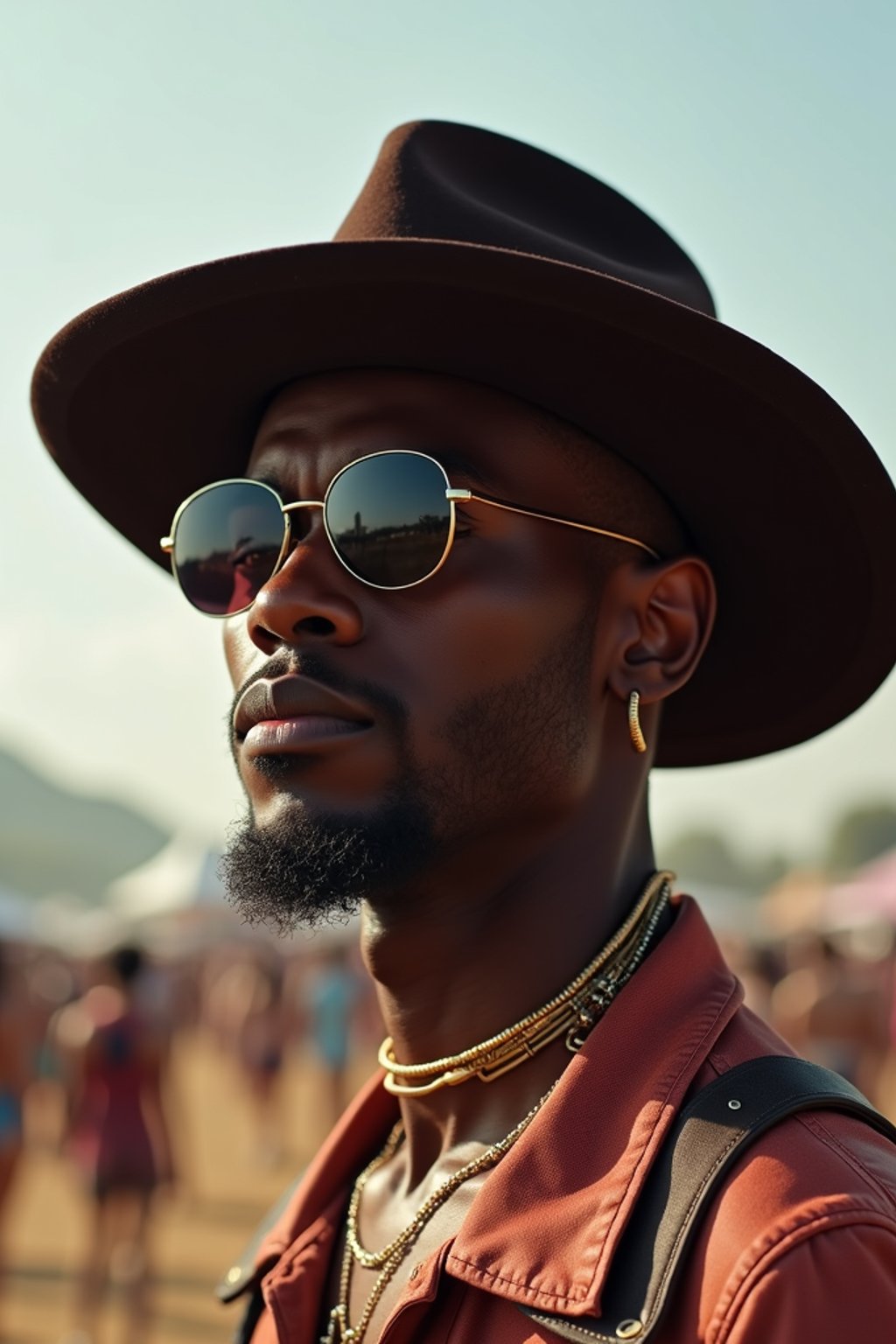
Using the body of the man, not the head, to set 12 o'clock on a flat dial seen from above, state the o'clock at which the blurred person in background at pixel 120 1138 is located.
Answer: The blurred person in background is roughly at 4 o'clock from the man.

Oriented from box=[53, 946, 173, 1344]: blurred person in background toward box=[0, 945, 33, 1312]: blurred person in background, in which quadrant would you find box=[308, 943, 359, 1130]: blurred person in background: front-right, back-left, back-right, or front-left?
back-right

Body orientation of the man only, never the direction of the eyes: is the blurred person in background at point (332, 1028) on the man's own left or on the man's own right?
on the man's own right

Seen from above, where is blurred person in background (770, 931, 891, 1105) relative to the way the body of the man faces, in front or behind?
behind

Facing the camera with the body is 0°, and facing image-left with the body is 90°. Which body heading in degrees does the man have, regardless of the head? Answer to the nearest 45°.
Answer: approximately 45°

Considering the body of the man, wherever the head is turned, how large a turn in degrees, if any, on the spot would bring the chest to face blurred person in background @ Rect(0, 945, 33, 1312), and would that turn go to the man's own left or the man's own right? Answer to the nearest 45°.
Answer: approximately 135° to the man's own right

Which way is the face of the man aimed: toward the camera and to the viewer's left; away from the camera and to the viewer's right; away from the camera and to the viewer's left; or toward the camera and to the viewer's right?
toward the camera and to the viewer's left

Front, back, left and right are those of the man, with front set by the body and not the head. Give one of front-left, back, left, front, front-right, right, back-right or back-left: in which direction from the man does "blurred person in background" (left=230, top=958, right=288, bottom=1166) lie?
back-right

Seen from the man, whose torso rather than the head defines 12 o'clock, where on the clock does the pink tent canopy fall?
The pink tent canopy is roughly at 5 o'clock from the man.

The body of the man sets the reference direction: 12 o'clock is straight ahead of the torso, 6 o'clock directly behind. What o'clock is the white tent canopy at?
The white tent canopy is roughly at 4 o'clock from the man.
